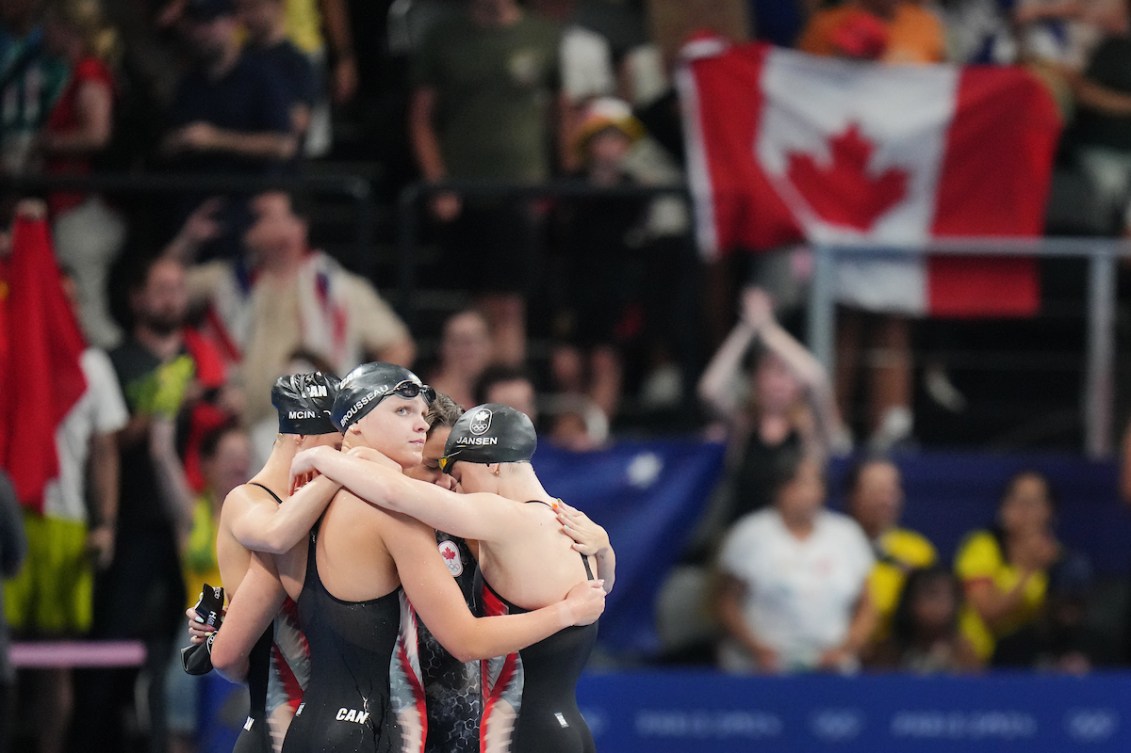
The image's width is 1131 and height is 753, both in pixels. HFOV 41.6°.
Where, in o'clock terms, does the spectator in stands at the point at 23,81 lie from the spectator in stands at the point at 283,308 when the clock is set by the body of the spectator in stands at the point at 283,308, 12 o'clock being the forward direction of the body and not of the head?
the spectator in stands at the point at 23,81 is roughly at 4 o'clock from the spectator in stands at the point at 283,308.

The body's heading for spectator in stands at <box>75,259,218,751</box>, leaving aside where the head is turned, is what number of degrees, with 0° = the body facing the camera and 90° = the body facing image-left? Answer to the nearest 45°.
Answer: approximately 315°

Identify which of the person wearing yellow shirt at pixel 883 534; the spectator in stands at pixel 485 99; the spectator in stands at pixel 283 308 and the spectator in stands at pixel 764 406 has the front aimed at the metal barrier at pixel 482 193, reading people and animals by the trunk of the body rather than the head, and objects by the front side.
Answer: the spectator in stands at pixel 485 99
